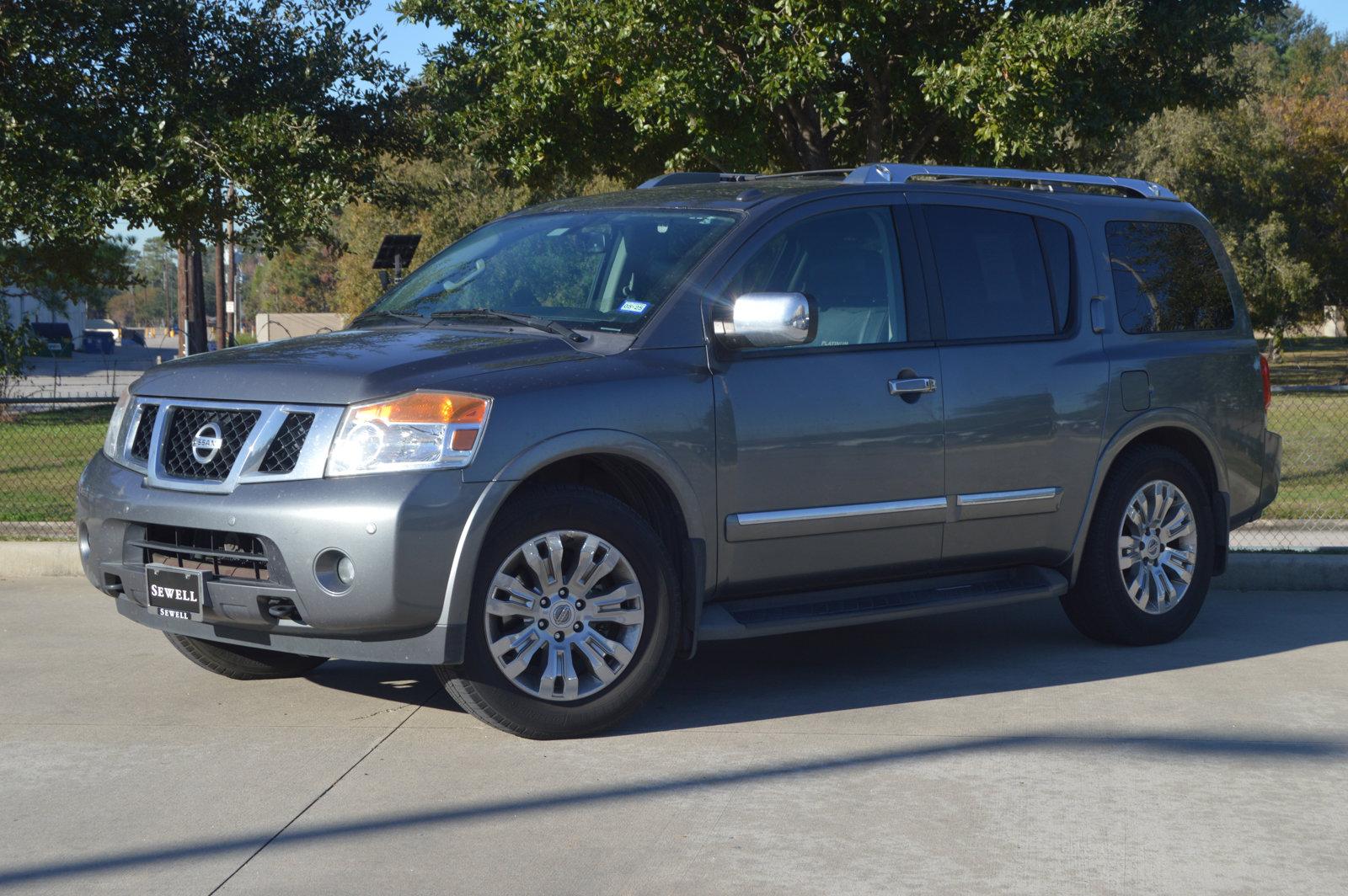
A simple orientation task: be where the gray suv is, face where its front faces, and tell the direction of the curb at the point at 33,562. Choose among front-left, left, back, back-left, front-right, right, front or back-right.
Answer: right

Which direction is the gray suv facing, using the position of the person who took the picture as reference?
facing the viewer and to the left of the viewer

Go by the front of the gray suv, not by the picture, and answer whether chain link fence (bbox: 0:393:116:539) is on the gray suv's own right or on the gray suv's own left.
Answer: on the gray suv's own right

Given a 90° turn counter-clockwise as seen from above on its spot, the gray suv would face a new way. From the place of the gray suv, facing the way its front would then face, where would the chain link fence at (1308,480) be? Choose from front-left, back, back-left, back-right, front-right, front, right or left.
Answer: left

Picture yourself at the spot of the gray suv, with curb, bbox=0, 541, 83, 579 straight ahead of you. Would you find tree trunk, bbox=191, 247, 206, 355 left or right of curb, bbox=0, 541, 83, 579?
right

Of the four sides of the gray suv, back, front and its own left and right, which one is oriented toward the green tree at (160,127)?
right
